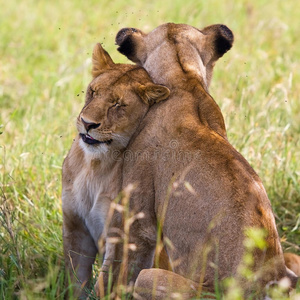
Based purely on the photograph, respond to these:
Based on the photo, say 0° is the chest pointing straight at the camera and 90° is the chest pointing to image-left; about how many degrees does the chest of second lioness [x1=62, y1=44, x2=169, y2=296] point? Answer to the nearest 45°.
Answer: approximately 45°

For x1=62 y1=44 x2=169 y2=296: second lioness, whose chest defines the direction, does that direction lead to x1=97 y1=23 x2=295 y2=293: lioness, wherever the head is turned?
no
